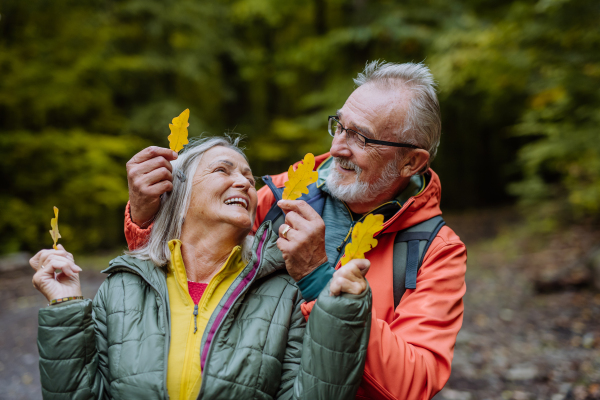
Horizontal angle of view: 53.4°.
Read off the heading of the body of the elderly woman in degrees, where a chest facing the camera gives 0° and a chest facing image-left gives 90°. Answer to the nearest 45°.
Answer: approximately 0°

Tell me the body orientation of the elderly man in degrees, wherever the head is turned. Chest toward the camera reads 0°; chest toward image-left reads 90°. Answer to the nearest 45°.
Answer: approximately 45°

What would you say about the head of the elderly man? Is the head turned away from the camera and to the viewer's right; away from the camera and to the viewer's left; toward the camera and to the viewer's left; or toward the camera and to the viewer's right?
toward the camera and to the viewer's left

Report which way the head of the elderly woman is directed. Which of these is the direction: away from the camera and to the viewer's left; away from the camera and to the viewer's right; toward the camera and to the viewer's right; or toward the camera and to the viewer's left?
toward the camera and to the viewer's right
